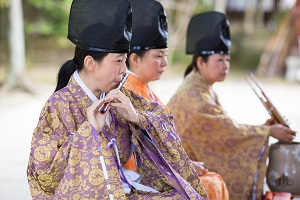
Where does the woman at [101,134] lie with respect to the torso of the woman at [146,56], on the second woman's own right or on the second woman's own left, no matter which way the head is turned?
on the second woman's own right

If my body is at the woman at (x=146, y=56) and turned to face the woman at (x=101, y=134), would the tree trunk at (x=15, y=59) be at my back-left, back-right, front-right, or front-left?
back-right

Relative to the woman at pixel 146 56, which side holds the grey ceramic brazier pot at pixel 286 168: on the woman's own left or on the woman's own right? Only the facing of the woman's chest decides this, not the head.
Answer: on the woman's own left

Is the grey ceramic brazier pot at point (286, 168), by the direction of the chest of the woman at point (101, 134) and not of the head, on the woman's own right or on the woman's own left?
on the woman's own left
